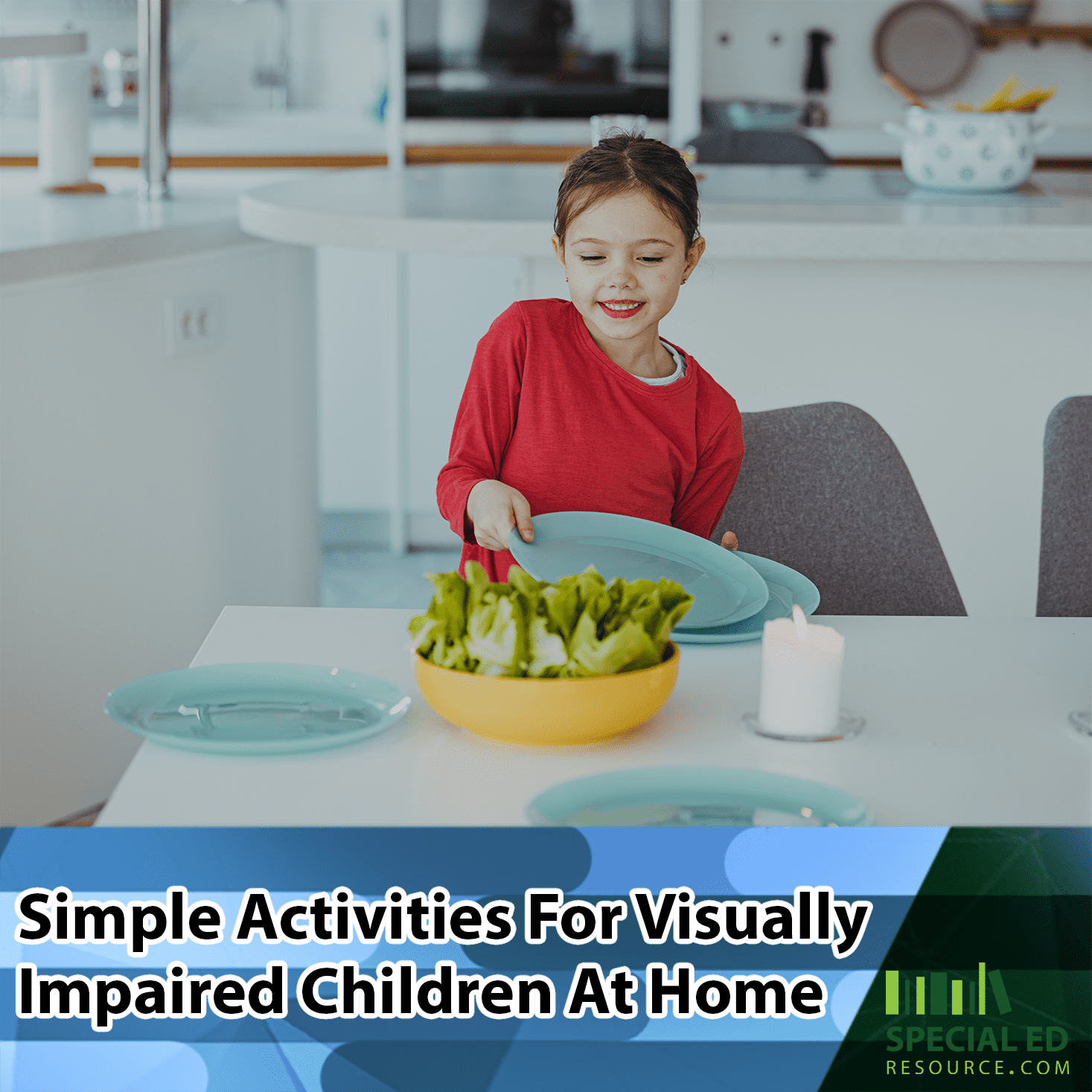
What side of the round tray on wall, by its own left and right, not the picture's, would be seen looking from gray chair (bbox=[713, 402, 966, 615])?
front

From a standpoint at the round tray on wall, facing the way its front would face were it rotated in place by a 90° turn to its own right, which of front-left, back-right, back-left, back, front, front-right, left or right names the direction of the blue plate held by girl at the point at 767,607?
left

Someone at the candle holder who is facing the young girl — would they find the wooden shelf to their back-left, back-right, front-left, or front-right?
front-right

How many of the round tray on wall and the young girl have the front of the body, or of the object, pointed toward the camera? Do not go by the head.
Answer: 2

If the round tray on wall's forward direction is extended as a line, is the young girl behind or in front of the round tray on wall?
in front

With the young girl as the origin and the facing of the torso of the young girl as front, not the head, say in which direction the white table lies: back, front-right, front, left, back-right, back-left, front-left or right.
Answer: front

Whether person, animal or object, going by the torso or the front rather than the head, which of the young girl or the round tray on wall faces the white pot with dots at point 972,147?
the round tray on wall

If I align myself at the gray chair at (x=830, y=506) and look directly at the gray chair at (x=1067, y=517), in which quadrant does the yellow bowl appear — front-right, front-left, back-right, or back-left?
back-right

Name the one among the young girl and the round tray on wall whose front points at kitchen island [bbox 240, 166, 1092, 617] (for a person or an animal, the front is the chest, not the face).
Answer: the round tray on wall

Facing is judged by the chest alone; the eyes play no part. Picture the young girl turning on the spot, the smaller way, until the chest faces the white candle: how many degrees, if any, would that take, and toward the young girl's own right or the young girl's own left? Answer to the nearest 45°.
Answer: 0° — they already face it

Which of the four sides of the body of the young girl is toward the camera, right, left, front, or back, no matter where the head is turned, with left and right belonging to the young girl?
front

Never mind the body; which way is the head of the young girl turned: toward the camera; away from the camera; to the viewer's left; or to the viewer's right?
toward the camera

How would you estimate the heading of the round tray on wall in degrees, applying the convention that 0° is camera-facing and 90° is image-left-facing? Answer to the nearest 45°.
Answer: approximately 0°

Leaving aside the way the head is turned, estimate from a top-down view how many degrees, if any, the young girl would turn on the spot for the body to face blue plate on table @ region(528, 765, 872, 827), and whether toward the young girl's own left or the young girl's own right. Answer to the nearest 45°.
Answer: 0° — they already face it
